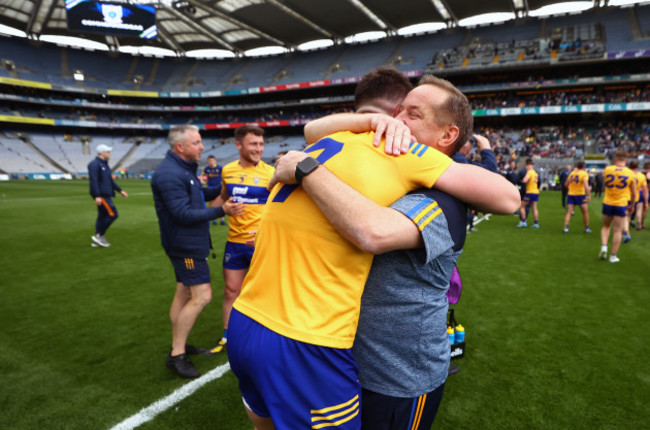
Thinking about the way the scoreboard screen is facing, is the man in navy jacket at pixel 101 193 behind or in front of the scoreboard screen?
in front

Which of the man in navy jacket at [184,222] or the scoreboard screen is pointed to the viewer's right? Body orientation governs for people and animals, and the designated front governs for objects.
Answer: the man in navy jacket

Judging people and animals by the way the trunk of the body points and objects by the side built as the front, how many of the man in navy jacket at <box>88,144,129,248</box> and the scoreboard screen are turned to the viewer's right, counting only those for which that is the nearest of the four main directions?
1

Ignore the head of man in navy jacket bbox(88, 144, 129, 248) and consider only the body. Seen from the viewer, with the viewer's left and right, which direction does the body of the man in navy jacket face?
facing to the right of the viewer

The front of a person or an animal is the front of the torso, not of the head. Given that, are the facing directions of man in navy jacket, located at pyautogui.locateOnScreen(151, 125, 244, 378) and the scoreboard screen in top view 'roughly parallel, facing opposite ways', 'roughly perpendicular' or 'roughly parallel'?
roughly perpendicular

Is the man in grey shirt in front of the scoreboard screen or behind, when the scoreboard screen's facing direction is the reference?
in front

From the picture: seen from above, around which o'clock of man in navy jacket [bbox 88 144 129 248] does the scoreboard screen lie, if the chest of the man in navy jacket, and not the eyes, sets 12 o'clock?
The scoreboard screen is roughly at 9 o'clock from the man in navy jacket.

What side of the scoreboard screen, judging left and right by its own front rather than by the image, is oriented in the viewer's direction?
front

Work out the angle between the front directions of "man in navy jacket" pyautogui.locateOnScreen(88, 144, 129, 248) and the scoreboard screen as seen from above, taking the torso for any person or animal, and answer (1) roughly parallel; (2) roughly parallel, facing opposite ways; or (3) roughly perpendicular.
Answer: roughly perpendicular

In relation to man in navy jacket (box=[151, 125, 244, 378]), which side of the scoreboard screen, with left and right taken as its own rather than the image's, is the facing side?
front

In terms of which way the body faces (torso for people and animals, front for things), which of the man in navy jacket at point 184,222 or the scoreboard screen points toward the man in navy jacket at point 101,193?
the scoreboard screen

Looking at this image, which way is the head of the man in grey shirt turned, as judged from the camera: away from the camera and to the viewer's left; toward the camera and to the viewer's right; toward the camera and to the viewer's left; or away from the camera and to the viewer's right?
toward the camera and to the viewer's left

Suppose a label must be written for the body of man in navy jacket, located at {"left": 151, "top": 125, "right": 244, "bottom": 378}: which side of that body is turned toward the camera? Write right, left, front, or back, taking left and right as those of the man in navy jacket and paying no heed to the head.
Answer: right
